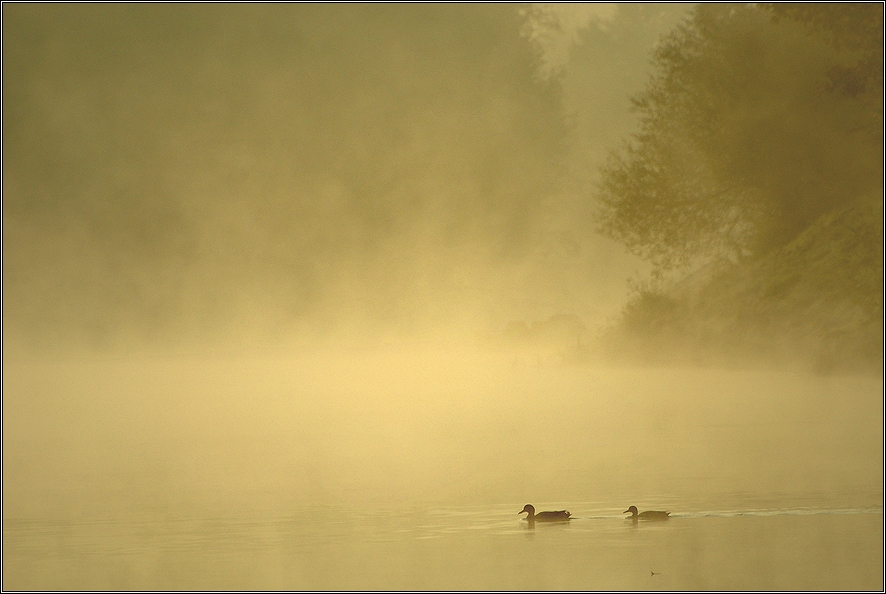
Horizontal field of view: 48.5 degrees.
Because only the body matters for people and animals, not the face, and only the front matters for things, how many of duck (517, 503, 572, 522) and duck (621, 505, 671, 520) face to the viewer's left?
2

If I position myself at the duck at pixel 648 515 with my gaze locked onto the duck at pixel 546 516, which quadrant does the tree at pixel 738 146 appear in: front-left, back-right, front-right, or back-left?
back-right

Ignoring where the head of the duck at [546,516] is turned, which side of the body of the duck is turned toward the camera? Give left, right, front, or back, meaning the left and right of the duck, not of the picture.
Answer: left

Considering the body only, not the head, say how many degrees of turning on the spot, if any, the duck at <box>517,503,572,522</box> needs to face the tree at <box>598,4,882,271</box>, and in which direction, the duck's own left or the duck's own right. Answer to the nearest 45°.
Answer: approximately 90° to the duck's own right

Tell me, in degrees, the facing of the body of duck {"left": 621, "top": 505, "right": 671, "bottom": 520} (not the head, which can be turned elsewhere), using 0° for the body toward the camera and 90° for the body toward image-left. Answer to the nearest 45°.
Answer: approximately 90°

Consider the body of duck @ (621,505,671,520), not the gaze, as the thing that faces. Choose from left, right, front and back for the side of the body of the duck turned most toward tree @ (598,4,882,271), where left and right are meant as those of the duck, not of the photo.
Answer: right
